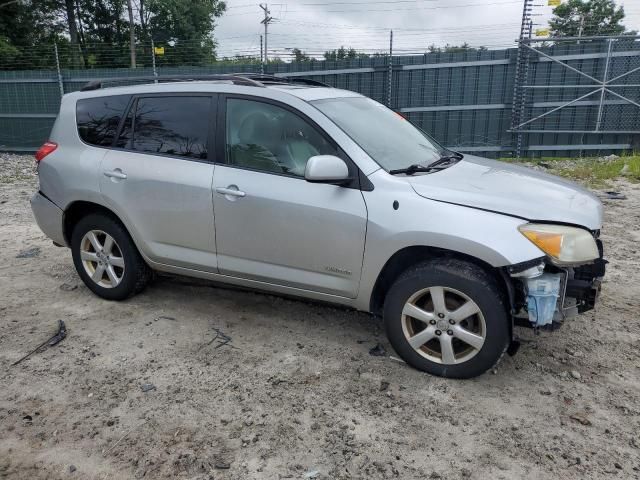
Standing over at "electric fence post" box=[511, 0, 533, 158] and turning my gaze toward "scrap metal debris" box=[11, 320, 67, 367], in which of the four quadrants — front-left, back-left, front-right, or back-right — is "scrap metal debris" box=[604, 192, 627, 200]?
front-left

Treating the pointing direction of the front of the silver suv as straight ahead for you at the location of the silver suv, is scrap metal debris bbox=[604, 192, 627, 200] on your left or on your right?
on your left

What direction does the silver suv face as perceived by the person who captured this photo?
facing the viewer and to the right of the viewer

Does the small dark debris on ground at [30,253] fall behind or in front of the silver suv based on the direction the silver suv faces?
behind

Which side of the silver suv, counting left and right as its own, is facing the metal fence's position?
left

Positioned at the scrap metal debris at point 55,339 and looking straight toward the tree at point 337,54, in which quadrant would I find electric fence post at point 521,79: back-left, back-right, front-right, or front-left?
front-right

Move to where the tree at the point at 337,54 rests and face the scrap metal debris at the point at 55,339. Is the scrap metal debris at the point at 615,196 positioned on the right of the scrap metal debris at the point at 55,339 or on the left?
left

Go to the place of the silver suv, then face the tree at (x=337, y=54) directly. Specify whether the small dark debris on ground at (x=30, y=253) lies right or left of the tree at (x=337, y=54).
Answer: left

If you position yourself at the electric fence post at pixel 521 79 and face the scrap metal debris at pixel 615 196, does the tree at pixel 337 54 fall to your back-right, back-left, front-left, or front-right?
back-right

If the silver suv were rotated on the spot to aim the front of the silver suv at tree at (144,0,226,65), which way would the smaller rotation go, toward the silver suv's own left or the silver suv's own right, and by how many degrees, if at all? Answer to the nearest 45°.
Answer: approximately 135° to the silver suv's own left

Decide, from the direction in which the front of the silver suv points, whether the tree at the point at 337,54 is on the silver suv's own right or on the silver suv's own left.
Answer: on the silver suv's own left
